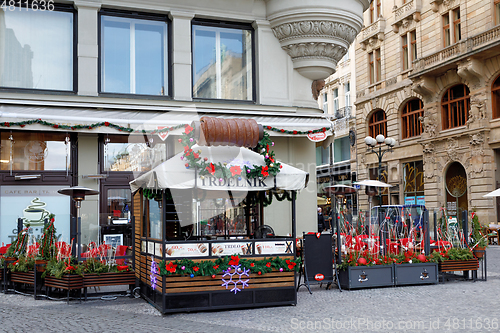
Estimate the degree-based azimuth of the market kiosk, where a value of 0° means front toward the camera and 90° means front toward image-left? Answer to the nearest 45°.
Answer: approximately 0°

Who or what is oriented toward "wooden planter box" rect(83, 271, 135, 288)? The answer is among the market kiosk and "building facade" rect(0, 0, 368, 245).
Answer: the building facade

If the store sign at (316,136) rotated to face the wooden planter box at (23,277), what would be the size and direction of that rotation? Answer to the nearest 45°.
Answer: approximately 45° to its right

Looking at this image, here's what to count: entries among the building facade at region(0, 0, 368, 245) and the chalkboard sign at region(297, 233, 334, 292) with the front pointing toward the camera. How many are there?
2

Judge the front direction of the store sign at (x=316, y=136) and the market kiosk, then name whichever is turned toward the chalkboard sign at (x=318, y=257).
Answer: the store sign

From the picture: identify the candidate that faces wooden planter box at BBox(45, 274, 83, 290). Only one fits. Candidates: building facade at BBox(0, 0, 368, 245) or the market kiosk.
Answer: the building facade

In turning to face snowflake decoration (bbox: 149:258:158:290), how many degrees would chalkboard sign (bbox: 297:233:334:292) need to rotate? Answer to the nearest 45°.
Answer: approximately 45° to its right
